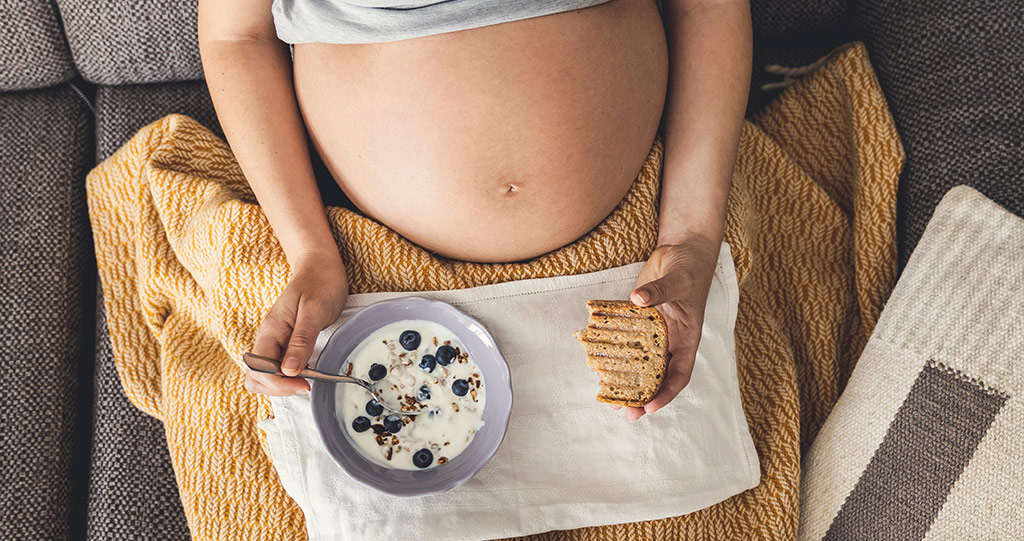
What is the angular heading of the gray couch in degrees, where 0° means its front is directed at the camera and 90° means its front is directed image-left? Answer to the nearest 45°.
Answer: approximately 0°
